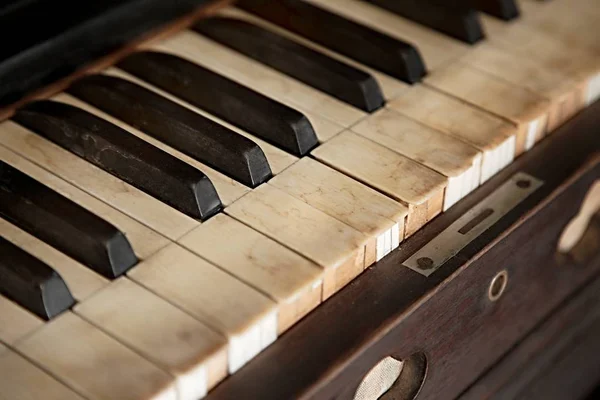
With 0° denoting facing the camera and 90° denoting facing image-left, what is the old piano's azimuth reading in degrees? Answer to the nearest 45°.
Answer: approximately 315°
